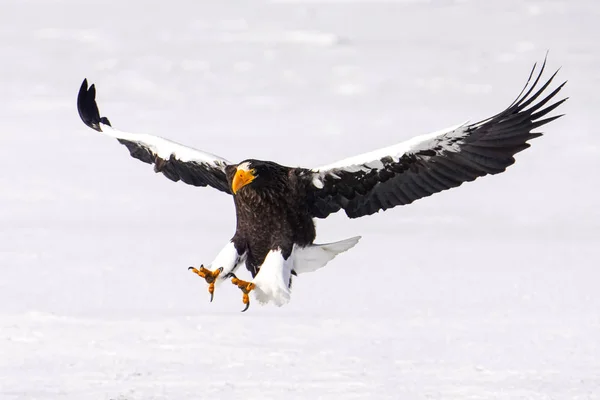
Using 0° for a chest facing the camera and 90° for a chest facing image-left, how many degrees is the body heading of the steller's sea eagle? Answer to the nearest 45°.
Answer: approximately 45°
